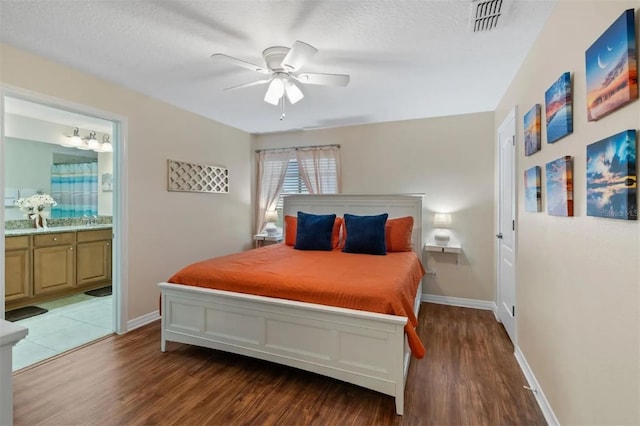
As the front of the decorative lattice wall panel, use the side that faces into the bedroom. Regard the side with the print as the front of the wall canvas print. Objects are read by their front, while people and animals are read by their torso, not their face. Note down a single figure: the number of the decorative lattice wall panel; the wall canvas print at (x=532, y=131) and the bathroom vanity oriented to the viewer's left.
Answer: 1

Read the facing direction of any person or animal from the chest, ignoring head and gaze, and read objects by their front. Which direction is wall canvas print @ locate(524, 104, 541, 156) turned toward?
to the viewer's left

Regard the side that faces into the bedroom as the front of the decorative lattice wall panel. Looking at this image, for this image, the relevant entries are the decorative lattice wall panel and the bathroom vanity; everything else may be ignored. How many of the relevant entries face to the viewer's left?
0

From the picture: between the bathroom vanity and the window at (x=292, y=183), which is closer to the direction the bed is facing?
the bathroom vanity

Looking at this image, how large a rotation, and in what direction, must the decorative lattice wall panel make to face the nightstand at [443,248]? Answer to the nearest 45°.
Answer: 0° — it already faces it

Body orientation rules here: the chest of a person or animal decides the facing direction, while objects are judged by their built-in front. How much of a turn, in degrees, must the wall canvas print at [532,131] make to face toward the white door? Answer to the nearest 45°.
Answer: approximately 90° to its right

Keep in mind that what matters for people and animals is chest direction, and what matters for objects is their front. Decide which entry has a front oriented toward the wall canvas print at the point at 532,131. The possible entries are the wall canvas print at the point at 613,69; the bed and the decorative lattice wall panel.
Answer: the decorative lattice wall panel

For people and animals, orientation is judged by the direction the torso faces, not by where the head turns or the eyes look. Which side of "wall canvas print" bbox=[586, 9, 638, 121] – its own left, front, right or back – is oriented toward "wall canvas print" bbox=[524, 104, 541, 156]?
right

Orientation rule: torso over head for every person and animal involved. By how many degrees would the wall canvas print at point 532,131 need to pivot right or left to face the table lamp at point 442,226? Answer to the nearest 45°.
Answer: approximately 45° to its right

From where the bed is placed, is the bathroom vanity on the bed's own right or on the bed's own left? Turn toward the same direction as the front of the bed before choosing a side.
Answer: on the bed's own right

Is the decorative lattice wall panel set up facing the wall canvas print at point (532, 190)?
yes
